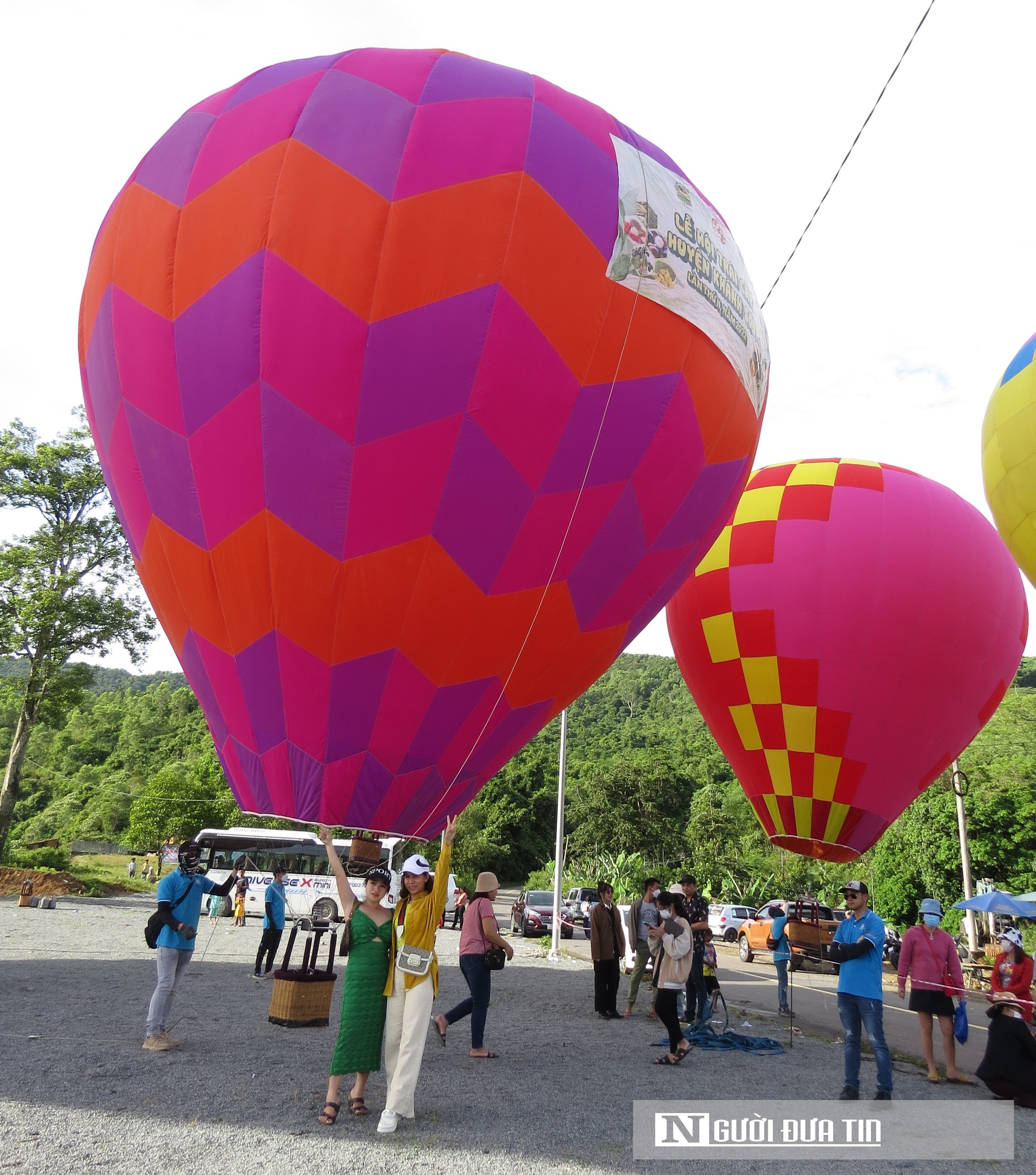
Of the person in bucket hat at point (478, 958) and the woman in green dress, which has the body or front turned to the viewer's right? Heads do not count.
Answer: the person in bucket hat

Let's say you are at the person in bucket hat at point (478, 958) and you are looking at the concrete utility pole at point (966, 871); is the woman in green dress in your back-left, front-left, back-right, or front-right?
back-right

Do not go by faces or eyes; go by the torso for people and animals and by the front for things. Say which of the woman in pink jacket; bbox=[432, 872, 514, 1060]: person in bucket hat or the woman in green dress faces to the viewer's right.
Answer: the person in bucket hat

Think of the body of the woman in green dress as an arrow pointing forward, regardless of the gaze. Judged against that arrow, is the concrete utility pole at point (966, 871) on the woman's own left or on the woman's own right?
on the woman's own left

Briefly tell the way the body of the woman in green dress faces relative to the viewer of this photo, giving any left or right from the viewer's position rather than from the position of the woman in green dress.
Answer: facing the viewer

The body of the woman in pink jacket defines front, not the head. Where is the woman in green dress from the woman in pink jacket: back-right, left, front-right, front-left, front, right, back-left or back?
front-right

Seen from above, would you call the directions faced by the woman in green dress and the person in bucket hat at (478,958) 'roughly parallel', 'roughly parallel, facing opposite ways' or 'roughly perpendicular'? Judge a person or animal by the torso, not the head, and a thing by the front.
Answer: roughly perpendicular

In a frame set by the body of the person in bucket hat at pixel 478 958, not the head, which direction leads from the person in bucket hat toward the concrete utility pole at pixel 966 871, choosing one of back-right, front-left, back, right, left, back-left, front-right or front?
front-left

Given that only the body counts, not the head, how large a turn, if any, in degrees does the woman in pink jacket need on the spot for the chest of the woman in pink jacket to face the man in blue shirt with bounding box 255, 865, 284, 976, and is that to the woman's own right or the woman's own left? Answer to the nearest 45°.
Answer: approximately 90° to the woman's own right

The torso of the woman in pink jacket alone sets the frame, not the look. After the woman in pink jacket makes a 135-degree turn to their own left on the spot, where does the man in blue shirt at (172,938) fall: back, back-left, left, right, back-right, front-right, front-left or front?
back

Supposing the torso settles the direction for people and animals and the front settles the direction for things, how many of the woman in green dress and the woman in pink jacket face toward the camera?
2

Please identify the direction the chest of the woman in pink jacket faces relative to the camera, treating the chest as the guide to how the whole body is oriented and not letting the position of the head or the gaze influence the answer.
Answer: toward the camera

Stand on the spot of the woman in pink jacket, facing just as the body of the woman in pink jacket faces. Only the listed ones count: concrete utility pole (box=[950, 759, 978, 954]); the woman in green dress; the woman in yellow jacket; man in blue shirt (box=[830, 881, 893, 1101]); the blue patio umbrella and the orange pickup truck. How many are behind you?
3

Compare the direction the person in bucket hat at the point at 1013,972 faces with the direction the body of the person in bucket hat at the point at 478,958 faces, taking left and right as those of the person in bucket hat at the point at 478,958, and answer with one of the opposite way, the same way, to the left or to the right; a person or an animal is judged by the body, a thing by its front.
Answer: the opposite way

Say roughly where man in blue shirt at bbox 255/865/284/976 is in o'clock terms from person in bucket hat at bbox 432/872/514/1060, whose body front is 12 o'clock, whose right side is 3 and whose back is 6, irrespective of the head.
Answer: The man in blue shirt is roughly at 8 o'clock from the person in bucket hat.
